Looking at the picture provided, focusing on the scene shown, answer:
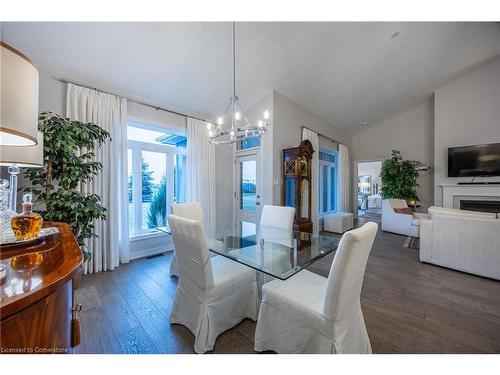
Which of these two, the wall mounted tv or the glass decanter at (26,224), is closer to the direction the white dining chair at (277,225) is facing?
the glass decanter

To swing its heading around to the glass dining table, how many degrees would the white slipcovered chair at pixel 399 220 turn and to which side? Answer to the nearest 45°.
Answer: approximately 90° to its right

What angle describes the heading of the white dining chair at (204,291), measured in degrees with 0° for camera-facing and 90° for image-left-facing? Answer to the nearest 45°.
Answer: approximately 225°

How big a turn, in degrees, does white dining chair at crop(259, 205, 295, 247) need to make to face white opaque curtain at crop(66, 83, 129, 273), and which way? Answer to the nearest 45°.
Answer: approximately 45° to its right

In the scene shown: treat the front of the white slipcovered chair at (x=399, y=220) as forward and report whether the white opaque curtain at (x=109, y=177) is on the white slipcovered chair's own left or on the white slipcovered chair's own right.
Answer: on the white slipcovered chair's own right

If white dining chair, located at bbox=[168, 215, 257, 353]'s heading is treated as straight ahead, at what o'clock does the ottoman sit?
The ottoman is roughly at 12 o'clock from the white dining chair.

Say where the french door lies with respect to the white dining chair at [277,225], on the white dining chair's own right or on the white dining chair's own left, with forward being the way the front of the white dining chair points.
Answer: on the white dining chair's own right

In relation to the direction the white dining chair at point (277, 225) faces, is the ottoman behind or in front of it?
behind

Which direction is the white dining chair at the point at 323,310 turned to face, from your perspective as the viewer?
facing away from the viewer and to the left of the viewer

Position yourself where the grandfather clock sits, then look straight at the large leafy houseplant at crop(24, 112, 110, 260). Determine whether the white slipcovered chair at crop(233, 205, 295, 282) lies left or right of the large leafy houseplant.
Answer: left

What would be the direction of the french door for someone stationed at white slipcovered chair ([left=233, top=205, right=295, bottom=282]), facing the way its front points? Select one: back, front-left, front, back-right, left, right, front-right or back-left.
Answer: back-right
